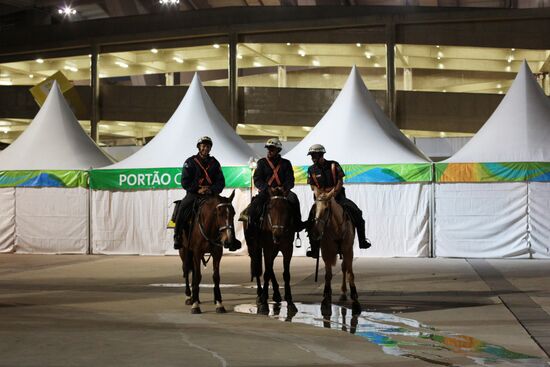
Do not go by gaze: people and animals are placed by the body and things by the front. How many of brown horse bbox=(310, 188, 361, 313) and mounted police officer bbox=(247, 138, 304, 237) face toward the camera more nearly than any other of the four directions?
2

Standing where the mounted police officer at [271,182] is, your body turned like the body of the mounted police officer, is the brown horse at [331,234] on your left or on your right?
on your left

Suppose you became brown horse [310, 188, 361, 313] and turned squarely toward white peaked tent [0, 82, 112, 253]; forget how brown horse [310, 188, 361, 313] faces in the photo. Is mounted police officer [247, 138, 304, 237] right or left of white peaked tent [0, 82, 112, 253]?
left

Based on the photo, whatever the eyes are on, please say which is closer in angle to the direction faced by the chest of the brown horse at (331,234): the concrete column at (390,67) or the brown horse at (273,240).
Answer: the brown horse

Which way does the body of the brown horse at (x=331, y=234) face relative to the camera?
toward the camera

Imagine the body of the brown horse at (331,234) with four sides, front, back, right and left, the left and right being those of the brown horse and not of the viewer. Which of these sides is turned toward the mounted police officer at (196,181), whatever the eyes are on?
right

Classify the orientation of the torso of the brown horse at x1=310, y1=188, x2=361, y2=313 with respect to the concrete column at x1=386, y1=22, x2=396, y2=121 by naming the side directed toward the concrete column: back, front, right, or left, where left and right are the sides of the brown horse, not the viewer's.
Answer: back

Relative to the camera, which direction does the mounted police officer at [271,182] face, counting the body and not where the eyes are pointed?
toward the camera

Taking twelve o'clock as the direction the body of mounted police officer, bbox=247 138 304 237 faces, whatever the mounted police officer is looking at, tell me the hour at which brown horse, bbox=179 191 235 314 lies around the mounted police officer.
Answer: The brown horse is roughly at 2 o'clock from the mounted police officer.

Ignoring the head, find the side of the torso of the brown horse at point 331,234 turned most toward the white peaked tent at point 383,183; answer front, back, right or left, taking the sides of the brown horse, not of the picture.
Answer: back
